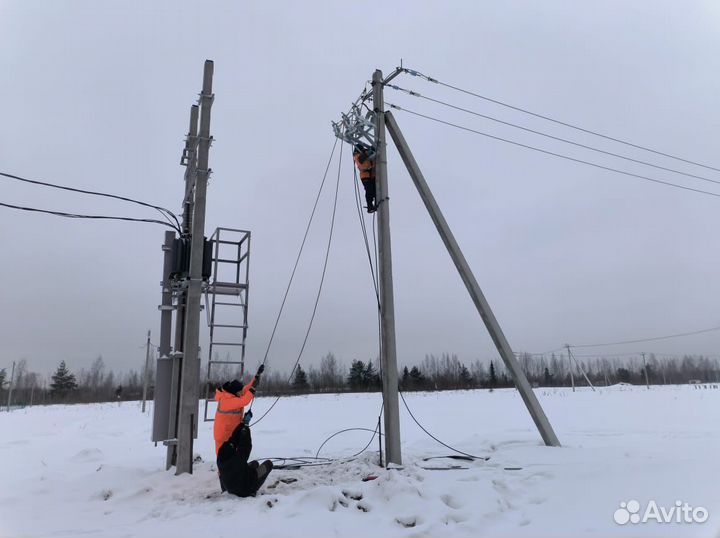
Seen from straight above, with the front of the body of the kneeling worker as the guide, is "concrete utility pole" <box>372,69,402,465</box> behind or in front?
in front

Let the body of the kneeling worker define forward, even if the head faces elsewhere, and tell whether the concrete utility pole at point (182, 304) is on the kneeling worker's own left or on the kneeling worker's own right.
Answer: on the kneeling worker's own left
